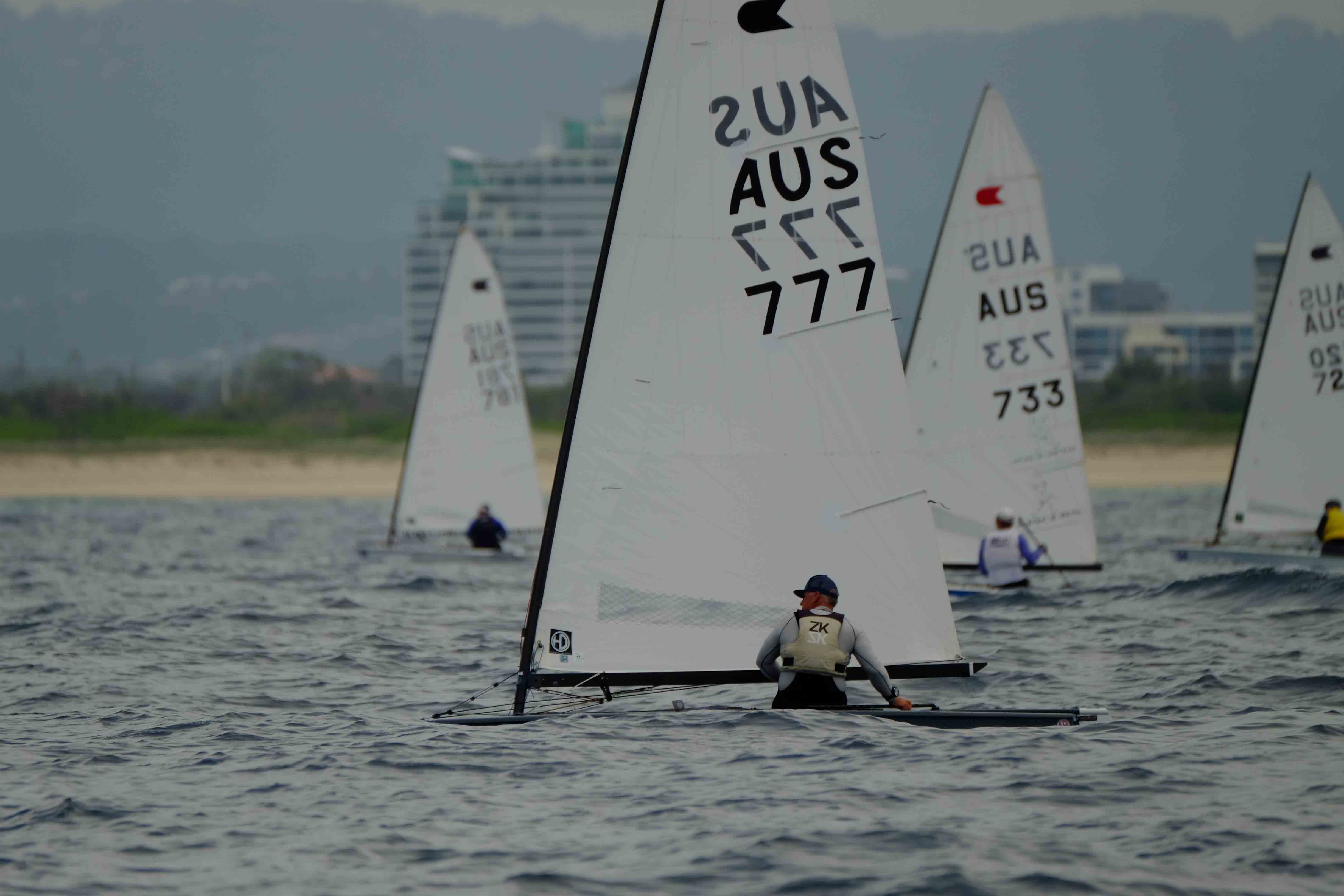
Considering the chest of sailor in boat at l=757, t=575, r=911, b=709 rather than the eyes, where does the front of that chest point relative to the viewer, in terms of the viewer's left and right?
facing away from the viewer

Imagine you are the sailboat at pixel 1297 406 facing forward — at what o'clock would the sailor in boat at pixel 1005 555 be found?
The sailor in boat is roughly at 10 o'clock from the sailboat.

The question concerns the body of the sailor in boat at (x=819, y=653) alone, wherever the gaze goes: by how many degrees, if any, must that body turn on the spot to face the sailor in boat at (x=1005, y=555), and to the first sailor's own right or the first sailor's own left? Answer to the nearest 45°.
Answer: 0° — they already face them

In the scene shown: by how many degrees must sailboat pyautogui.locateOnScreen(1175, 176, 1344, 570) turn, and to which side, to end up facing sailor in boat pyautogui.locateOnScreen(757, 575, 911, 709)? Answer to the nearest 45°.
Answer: approximately 90° to its left

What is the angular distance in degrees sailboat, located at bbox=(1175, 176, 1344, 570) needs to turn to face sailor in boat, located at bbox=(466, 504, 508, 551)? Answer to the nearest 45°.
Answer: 0° — it already faces them

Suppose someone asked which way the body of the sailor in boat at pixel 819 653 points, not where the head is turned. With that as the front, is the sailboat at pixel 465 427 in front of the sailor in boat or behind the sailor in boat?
in front

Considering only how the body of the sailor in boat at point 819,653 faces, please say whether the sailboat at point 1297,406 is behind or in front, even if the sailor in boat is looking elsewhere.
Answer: in front

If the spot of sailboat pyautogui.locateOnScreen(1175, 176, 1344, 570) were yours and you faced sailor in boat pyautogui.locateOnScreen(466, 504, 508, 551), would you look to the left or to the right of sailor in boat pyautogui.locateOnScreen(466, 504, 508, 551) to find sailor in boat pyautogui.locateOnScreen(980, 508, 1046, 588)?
left

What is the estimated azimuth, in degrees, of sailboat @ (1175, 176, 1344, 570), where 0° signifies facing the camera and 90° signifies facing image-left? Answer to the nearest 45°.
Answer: approximately 90°

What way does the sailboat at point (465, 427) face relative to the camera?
to the viewer's left
